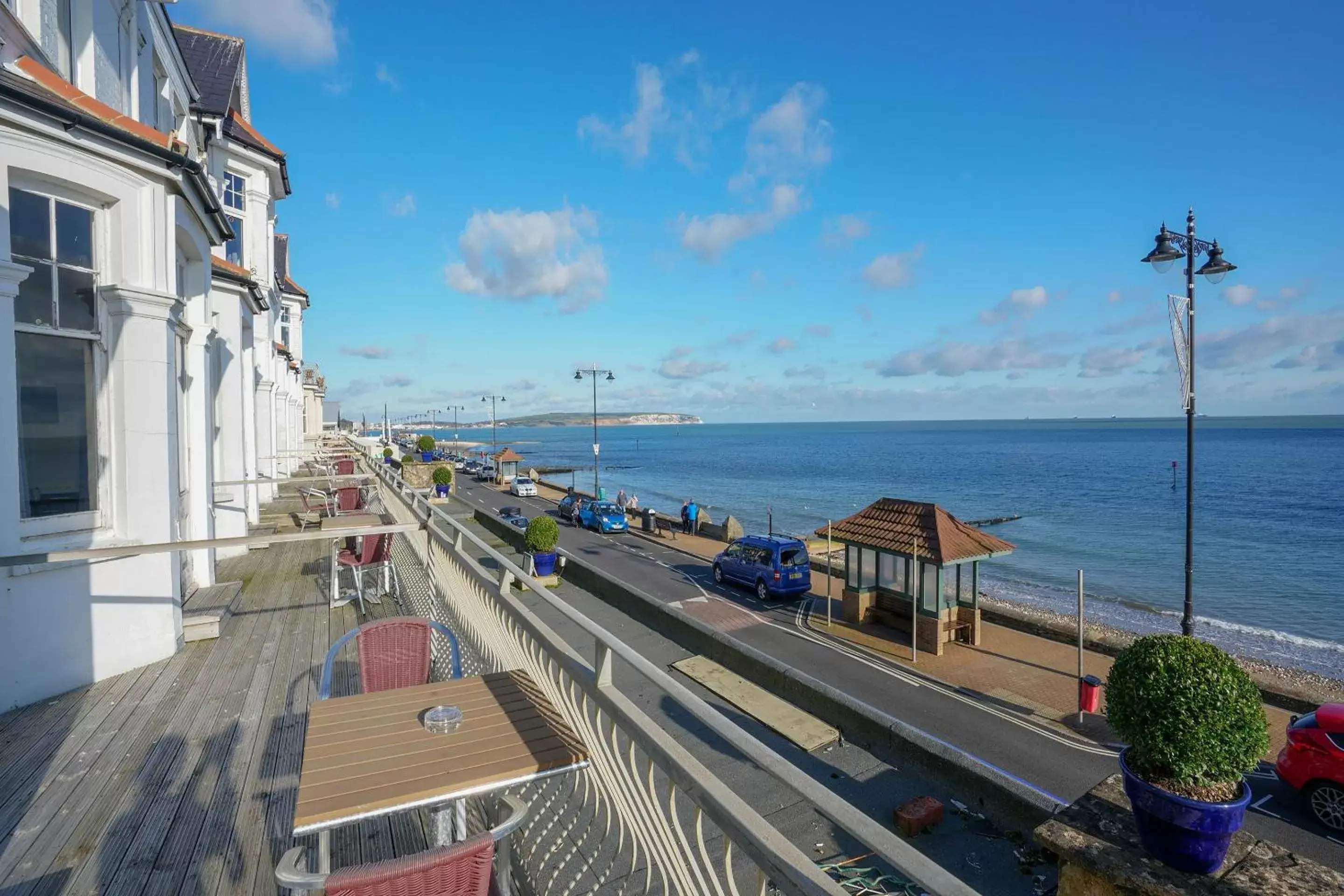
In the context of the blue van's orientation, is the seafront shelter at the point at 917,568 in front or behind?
behind

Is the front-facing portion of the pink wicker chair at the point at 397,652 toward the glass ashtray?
yes

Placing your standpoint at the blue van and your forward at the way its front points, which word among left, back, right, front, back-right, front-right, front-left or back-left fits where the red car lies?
back

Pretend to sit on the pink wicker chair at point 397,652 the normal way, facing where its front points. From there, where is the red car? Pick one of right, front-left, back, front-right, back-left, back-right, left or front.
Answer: left

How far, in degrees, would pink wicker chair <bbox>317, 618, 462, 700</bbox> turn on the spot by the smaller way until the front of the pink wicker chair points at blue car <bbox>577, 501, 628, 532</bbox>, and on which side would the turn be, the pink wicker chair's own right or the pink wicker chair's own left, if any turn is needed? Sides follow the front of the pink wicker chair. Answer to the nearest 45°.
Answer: approximately 180°

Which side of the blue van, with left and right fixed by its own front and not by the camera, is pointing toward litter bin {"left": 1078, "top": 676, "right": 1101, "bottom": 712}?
back

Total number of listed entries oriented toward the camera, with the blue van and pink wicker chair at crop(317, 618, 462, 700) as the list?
1

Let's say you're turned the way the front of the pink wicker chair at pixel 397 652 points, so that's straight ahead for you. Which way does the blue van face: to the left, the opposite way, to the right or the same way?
the opposite way

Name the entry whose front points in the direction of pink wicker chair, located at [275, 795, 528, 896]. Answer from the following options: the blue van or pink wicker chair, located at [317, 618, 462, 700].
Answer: pink wicker chair, located at [317, 618, 462, 700]

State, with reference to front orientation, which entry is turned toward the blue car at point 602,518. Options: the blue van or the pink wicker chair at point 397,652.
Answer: the blue van

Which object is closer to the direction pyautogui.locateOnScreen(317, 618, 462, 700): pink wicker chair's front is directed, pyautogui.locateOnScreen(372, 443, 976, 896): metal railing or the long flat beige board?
the metal railing

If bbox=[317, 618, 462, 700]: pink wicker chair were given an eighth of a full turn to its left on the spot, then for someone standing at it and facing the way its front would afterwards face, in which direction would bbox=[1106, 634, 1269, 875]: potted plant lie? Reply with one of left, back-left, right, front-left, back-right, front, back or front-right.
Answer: front

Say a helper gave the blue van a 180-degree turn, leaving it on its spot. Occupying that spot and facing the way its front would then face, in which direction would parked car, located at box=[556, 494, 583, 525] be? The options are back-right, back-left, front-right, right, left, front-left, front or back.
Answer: back

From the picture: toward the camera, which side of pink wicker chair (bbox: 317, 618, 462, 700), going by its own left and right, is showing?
front

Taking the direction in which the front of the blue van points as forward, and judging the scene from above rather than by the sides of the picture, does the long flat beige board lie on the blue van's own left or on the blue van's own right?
on the blue van's own left

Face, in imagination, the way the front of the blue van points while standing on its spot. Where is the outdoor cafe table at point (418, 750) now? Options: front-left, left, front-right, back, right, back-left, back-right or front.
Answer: back-left
